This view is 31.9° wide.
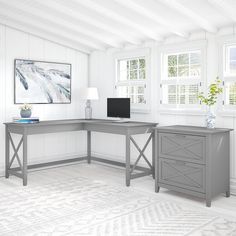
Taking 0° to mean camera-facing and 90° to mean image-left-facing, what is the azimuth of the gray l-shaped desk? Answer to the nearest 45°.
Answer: approximately 0°

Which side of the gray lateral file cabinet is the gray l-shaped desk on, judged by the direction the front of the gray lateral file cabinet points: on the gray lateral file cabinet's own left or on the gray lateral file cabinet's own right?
on the gray lateral file cabinet's own right

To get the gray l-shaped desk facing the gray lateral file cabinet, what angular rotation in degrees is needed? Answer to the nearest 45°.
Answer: approximately 45° to its left

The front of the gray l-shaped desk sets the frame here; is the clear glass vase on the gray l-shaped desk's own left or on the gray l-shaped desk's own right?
on the gray l-shaped desk's own left

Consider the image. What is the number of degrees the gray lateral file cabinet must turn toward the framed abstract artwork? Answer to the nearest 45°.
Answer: approximately 90° to its right
